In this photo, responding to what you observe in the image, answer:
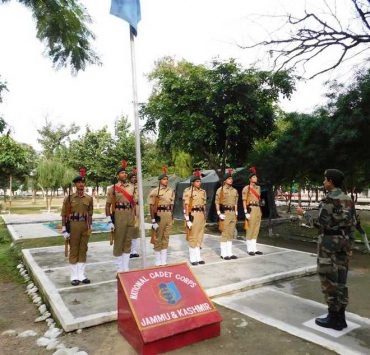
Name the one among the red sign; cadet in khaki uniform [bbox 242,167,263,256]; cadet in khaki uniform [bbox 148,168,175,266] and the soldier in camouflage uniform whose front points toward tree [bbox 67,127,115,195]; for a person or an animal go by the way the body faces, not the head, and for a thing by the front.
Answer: the soldier in camouflage uniform

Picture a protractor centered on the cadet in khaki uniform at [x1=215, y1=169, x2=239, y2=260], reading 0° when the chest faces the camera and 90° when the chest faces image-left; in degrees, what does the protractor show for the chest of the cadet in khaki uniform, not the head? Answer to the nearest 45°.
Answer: approximately 315°

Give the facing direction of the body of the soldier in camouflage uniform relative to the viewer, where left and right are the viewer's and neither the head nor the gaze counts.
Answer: facing away from the viewer and to the left of the viewer

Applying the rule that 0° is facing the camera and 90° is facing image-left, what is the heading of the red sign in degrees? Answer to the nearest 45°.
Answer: approximately 315°

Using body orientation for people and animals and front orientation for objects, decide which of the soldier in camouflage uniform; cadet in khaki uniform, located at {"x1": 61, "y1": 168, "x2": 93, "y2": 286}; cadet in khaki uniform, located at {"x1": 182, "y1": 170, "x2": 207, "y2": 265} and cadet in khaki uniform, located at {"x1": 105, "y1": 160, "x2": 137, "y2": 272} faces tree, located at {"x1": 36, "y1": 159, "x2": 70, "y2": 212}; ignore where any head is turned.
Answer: the soldier in camouflage uniform

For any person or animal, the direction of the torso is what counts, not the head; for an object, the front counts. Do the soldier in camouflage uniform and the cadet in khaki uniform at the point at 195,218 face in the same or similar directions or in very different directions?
very different directions

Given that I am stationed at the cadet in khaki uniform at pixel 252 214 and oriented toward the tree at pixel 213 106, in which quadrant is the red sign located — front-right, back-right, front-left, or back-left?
back-left

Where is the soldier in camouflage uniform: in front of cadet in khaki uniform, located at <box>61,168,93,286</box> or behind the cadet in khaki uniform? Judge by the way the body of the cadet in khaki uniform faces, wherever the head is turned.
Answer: in front

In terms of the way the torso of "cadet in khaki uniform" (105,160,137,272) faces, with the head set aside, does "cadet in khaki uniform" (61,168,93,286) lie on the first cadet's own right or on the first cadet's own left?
on the first cadet's own right

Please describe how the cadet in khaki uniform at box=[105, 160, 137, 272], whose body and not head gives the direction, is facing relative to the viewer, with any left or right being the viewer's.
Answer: facing the viewer and to the right of the viewer

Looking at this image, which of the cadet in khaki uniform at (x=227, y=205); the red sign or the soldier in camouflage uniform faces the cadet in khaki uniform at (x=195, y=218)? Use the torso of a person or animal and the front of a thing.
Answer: the soldier in camouflage uniform

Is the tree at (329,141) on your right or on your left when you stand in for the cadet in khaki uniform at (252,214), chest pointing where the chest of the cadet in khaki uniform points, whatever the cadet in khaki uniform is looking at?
on your left

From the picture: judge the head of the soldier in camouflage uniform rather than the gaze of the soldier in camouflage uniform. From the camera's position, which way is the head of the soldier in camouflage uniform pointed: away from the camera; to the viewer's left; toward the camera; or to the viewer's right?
to the viewer's left
